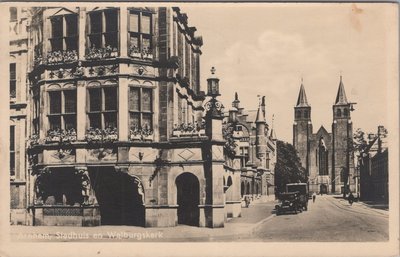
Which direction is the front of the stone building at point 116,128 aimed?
toward the camera

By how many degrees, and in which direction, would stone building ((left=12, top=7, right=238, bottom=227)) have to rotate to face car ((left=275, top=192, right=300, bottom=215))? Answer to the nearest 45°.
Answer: approximately 135° to its left

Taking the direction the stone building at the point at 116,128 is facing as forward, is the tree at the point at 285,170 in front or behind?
behind
